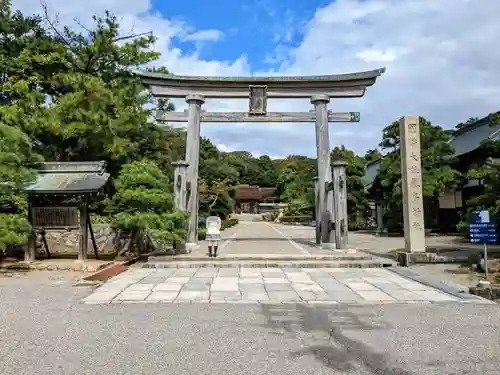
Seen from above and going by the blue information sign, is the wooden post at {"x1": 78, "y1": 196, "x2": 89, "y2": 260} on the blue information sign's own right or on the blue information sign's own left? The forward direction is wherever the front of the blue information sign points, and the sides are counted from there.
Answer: on the blue information sign's own right

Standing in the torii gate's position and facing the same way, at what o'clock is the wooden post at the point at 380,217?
The wooden post is roughly at 7 o'clock from the torii gate.

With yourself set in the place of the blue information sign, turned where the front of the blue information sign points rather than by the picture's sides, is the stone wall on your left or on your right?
on your right

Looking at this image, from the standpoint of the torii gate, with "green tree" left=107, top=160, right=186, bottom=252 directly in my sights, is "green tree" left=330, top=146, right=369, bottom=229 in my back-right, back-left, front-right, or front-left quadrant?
back-right

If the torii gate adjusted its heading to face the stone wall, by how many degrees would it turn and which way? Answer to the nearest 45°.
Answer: approximately 90° to its right

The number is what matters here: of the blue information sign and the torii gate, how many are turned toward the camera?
2

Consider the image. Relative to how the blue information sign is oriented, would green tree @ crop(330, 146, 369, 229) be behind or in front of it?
behind

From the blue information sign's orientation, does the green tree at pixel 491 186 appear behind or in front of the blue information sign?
behind

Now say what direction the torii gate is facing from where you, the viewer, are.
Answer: facing the viewer

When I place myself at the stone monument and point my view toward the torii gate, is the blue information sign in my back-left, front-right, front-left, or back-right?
back-left

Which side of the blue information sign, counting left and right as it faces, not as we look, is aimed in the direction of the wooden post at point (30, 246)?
right
